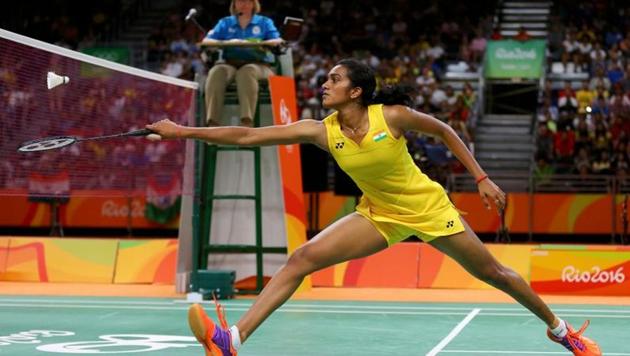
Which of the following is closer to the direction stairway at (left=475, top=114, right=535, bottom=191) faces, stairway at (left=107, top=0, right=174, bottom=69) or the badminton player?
the badminton player

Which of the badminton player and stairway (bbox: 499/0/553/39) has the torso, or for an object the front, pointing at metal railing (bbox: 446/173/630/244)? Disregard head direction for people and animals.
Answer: the stairway

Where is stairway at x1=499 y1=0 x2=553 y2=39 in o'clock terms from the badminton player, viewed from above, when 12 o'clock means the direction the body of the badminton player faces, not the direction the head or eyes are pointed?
The stairway is roughly at 5 o'clock from the badminton player.

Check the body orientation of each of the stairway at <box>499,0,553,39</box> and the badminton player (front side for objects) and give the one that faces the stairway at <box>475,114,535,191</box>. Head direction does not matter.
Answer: the stairway at <box>499,0,553,39</box>

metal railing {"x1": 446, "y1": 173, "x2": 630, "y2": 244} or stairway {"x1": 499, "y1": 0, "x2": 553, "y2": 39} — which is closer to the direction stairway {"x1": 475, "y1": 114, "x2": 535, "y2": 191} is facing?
the metal railing

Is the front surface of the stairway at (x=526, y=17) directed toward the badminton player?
yes

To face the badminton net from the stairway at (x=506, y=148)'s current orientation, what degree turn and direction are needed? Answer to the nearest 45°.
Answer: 0° — it already faces it

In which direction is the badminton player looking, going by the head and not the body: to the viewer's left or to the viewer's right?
to the viewer's left

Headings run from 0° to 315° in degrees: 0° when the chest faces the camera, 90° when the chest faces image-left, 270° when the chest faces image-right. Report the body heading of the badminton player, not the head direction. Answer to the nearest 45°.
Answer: approximately 45°

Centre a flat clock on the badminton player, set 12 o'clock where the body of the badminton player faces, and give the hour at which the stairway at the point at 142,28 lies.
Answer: The stairway is roughly at 4 o'clock from the badminton player.

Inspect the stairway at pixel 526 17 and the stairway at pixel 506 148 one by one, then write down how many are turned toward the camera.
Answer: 2

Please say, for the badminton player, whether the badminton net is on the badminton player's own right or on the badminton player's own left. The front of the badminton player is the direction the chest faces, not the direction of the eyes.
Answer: on the badminton player's own right

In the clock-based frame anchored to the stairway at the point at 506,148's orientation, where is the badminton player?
The badminton player is roughly at 12 o'clock from the stairway.
